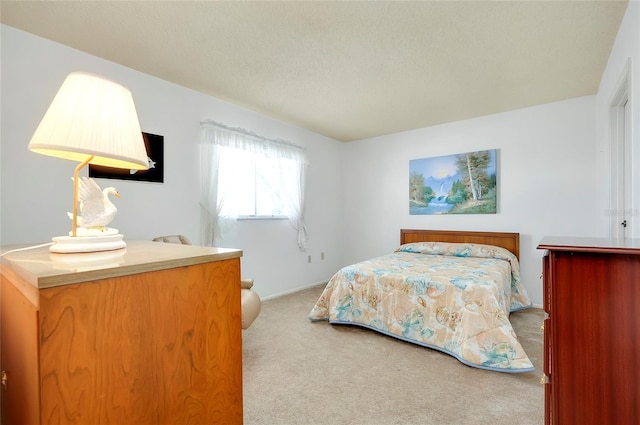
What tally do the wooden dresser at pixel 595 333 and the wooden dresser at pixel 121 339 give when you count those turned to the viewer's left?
2

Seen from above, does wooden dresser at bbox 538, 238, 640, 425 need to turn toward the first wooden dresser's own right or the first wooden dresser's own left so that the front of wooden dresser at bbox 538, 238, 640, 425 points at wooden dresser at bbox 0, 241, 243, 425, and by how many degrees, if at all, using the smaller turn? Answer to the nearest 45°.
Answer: approximately 45° to the first wooden dresser's own left

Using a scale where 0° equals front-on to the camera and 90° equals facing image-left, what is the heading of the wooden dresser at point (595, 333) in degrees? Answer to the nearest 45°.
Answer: approximately 90°

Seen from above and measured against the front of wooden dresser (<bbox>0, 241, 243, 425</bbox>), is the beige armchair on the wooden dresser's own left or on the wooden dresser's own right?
on the wooden dresser's own right

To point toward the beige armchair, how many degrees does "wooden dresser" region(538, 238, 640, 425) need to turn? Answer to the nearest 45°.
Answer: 0° — it already faces it

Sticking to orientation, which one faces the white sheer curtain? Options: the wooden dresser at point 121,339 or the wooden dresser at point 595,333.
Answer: the wooden dresser at point 595,333

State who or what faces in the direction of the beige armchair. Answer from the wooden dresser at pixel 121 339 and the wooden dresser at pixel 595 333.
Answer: the wooden dresser at pixel 595 333

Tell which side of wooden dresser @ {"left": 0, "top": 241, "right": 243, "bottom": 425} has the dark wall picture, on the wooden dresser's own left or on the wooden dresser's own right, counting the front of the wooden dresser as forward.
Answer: on the wooden dresser's own right

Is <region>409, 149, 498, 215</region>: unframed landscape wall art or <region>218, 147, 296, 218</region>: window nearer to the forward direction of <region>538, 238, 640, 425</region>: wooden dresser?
the window

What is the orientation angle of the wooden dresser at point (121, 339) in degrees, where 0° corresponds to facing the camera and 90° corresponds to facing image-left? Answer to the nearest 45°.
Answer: approximately 90°
